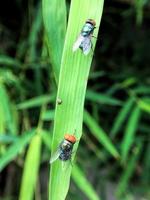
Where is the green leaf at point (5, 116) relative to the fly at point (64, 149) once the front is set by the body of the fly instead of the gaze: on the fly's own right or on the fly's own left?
on the fly's own left

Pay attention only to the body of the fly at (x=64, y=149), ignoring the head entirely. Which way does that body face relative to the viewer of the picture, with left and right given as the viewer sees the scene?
facing away from the viewer and to the right of the viewer

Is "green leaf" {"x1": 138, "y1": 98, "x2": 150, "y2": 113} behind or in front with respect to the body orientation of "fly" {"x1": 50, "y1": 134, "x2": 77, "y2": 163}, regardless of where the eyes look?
in front
